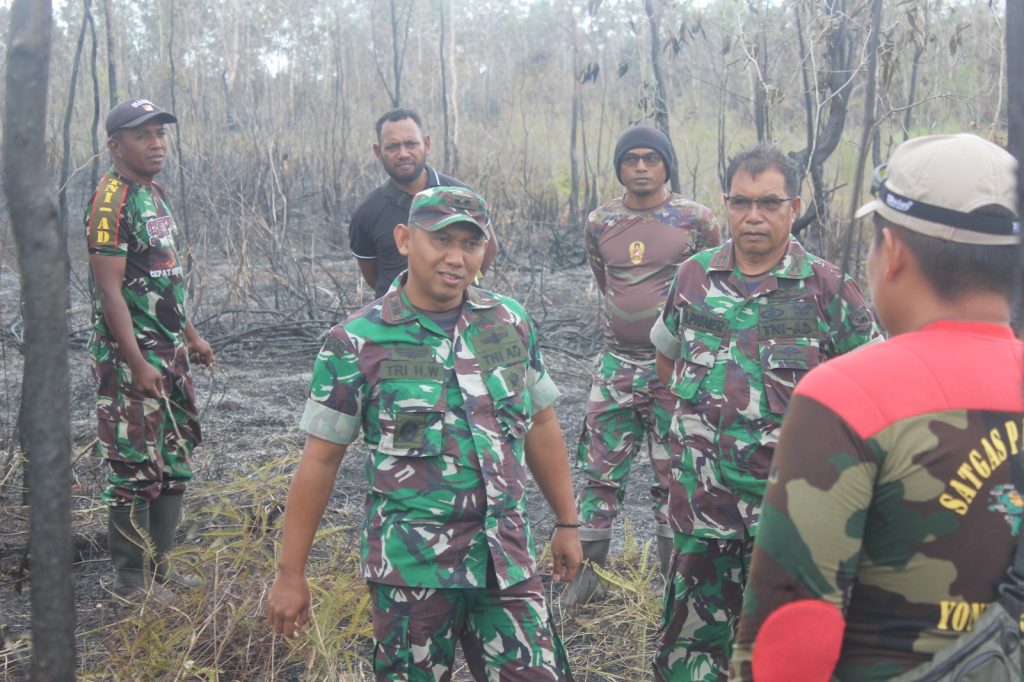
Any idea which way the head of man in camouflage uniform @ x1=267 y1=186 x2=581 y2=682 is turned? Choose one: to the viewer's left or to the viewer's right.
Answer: to the viewer's right

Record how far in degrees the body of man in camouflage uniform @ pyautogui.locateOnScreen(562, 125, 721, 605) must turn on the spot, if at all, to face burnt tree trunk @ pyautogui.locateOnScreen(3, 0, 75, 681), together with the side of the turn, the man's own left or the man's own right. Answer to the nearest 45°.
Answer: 0° — they already face it

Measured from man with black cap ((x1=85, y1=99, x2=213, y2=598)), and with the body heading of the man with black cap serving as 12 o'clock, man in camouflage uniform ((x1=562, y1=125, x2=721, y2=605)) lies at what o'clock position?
The man in camouflage uniform is roughly at 11 o'clock from the man with black cap.

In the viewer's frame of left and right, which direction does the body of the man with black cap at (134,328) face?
facing the viewer and to the right of the viewer

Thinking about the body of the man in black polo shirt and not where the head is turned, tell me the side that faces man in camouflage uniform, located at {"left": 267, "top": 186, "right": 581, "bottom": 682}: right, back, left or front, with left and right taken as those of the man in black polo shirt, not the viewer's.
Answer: front

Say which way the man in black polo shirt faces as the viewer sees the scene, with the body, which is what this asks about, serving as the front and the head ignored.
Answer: toward the camera

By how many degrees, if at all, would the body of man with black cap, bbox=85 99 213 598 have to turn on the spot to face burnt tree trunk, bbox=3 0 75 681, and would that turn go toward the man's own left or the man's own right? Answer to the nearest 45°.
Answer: approximately 45° to the man's own right

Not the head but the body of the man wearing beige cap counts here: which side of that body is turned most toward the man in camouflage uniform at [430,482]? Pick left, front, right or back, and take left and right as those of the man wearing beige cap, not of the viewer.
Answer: front

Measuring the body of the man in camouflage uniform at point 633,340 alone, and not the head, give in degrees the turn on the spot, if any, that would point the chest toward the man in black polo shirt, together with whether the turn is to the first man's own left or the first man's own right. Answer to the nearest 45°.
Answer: approximately 90° to the first man's own right

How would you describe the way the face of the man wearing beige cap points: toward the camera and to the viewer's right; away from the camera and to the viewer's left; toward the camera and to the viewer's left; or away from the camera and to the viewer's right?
away from the camera and to the viewer's left

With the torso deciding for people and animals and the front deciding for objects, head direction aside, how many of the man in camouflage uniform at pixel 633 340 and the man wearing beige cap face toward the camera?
1

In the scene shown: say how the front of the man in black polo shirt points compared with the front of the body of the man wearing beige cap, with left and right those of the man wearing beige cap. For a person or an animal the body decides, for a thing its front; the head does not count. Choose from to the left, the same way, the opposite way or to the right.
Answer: the opposite way

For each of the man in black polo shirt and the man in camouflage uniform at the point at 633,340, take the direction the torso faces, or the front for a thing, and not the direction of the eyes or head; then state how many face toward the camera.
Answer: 2
